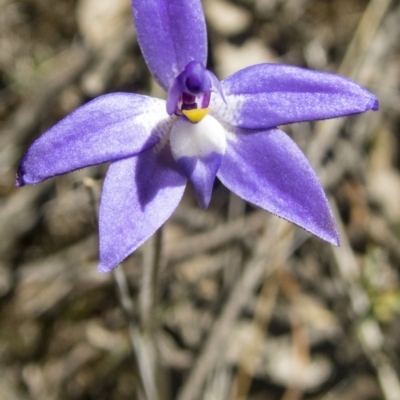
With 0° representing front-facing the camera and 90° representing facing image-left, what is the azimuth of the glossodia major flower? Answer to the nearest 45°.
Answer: approximately 0°
